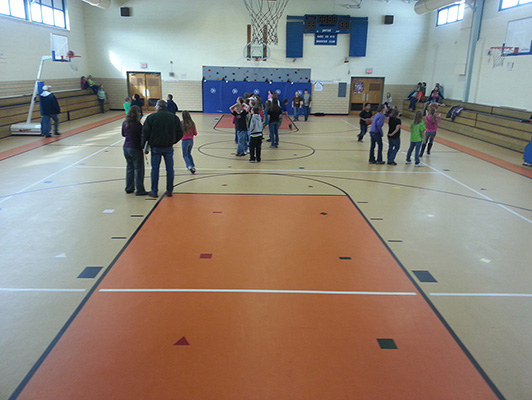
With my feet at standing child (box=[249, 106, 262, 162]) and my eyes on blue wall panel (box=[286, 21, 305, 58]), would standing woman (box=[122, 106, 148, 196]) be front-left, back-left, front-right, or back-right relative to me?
back-left

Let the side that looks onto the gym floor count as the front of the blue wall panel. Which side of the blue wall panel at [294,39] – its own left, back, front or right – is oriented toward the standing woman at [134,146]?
front

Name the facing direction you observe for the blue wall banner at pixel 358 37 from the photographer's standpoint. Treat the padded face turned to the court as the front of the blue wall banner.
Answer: facing the viewer

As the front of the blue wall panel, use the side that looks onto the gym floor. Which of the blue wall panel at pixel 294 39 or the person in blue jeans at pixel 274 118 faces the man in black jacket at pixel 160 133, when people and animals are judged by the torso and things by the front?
the blue wall panel

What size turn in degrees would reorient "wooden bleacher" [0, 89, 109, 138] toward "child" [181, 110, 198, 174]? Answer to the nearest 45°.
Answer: approximately 45° to its right

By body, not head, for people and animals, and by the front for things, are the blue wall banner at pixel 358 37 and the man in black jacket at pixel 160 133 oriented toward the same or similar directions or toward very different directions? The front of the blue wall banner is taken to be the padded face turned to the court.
very different directions

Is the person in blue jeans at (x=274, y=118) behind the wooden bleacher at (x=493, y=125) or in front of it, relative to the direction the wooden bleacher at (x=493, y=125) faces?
in front

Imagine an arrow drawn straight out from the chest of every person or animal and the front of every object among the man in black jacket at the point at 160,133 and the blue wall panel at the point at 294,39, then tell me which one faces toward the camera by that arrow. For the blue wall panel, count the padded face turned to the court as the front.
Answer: the blue wall panel

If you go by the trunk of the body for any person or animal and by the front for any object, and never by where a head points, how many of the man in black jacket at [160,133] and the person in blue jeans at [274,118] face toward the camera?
0

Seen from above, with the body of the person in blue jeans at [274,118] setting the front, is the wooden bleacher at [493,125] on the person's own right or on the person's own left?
on the person's own right

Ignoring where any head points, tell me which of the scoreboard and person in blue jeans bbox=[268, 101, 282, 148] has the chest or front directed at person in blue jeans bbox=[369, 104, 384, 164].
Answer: the scoreboard

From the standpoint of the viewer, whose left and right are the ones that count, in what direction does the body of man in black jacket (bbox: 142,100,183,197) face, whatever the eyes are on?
facing away from the viewer

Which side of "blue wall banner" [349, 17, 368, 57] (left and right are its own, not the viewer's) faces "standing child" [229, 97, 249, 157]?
front

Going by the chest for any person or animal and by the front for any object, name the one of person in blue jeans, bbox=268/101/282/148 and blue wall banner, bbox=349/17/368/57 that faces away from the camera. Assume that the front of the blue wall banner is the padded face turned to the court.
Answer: the person in blue jeans

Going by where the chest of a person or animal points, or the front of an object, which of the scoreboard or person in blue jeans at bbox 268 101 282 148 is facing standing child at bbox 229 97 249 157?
the scoreboard

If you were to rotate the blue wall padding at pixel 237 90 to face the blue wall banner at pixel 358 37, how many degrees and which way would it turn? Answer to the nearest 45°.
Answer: approximately 90° to its left

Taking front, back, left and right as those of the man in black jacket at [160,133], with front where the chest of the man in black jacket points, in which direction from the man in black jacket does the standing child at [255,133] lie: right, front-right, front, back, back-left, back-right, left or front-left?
front-right

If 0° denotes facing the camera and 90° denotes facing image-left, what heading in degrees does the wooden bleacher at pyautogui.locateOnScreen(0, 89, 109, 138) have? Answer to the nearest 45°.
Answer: approximately 315°

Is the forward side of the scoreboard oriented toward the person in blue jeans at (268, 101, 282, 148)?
yes

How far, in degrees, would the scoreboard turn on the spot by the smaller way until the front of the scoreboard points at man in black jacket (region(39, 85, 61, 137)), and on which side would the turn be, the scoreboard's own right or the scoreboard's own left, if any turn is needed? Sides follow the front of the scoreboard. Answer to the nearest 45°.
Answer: approximately 45° to the scoreboard's own right

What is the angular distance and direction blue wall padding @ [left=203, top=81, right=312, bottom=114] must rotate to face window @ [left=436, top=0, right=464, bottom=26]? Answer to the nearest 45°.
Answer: approximately 90° to its left

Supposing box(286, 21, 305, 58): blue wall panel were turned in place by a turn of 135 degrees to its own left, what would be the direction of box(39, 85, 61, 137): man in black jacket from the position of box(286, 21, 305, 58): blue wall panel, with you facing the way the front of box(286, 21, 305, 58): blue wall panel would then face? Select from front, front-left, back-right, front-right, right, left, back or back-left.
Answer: back

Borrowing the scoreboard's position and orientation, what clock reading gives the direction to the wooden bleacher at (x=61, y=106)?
The wooden bleacher is roughly at 2 o'clock from the scoreboard.
